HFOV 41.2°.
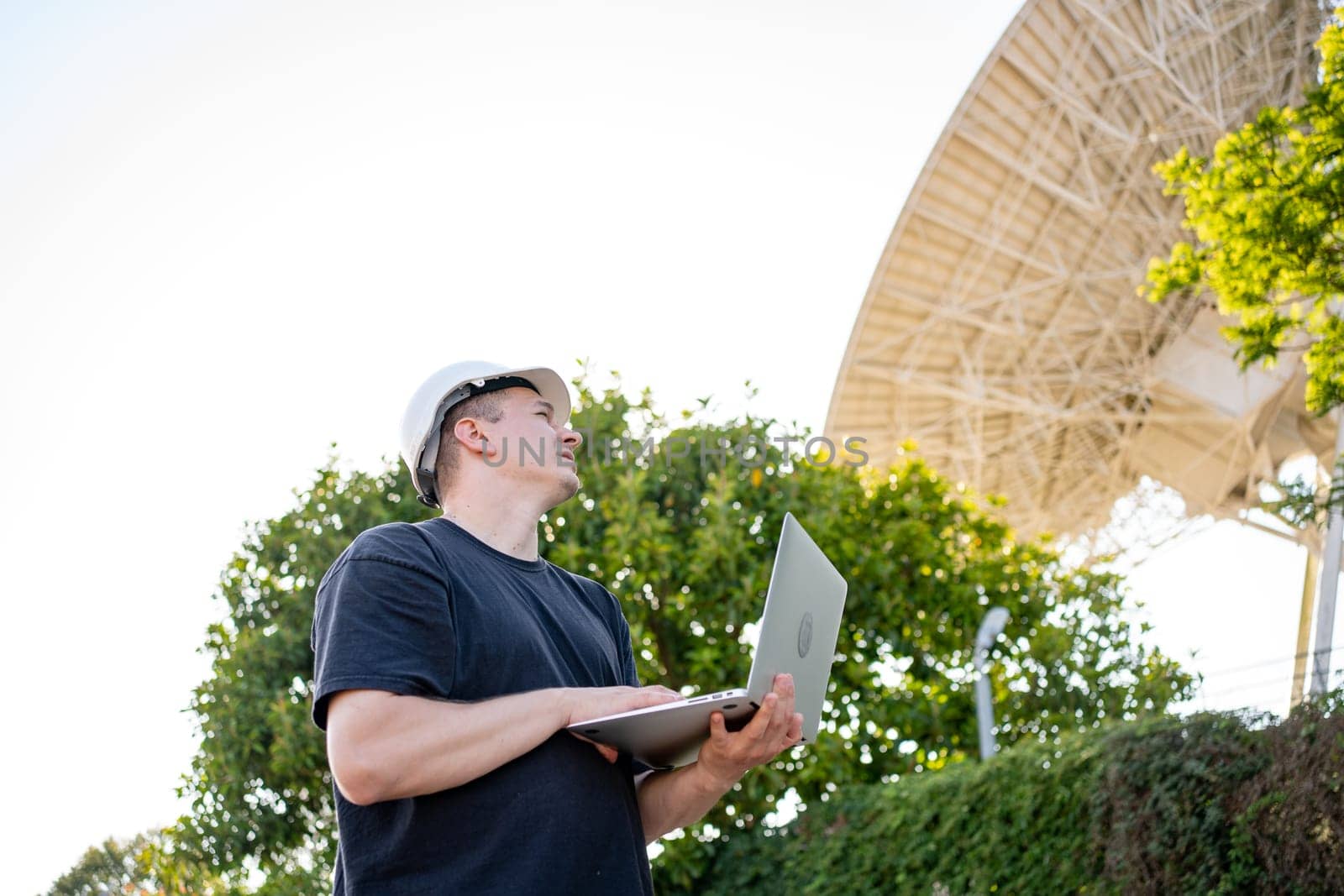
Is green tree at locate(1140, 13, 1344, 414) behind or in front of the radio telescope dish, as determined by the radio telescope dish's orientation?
behind

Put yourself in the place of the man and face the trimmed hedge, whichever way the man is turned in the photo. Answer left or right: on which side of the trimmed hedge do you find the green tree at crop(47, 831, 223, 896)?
left

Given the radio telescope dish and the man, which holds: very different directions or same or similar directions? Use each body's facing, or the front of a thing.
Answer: very different directions

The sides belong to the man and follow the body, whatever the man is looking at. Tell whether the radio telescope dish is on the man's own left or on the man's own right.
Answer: on the man's own left

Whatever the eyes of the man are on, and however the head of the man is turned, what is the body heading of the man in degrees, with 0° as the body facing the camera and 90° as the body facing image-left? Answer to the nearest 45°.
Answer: approximately 315°

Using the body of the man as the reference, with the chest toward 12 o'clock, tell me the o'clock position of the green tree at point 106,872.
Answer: The green tree is roughly at 7 o'clock from the man.

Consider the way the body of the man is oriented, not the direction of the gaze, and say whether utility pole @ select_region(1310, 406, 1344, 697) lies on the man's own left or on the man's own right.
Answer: on the man's own left

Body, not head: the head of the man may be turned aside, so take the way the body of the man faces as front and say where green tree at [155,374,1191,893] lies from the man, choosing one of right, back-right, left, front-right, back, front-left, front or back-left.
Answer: back-left

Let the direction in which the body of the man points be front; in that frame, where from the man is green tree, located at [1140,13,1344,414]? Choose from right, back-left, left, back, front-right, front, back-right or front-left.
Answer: left

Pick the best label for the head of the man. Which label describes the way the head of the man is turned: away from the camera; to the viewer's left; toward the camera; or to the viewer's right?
to the viewer's right

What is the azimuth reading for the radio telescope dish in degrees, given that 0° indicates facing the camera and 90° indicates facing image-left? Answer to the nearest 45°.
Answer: approximately 135°

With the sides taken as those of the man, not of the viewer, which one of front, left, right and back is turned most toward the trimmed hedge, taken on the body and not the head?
left

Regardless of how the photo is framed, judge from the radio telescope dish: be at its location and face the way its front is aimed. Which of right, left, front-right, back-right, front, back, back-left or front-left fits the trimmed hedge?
back-left

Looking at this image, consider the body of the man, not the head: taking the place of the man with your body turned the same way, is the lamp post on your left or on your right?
on your left
